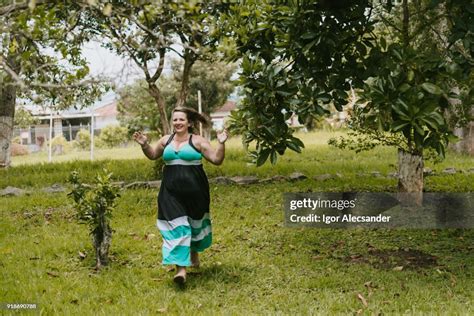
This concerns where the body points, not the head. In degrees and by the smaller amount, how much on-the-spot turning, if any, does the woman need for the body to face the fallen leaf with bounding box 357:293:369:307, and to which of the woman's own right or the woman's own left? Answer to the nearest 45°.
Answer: approximately 45° to the woman's own left

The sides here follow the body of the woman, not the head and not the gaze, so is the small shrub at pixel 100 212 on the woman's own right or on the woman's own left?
on the woman's own right

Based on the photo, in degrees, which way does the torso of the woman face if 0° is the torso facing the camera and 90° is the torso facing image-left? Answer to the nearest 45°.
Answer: approximately 0°

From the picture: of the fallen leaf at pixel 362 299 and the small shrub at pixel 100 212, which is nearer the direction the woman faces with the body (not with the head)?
the fallen leaf

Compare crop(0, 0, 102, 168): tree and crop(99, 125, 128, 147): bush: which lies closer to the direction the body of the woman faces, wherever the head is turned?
the tree

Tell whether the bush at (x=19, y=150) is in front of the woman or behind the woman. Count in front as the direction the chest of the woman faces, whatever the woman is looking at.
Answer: behind

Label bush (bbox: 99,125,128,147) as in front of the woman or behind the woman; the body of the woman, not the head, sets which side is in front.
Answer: behind
